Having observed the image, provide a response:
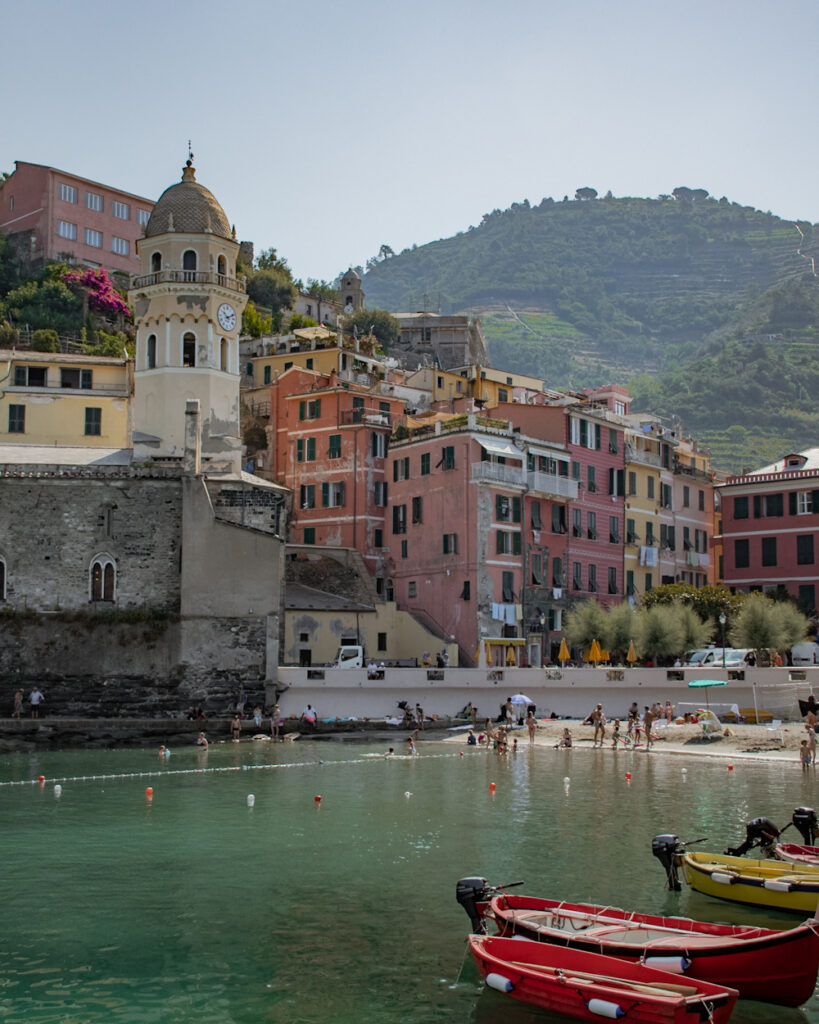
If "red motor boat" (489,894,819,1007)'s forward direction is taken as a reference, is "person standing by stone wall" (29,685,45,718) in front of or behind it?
behind

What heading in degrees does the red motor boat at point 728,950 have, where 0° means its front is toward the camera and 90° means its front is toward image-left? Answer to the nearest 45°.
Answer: approximately 315°

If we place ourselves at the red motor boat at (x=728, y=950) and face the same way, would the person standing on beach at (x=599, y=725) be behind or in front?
behind

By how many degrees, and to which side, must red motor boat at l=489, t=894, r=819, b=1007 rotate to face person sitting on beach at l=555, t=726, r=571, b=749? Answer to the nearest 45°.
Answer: approximately 135° to its left
